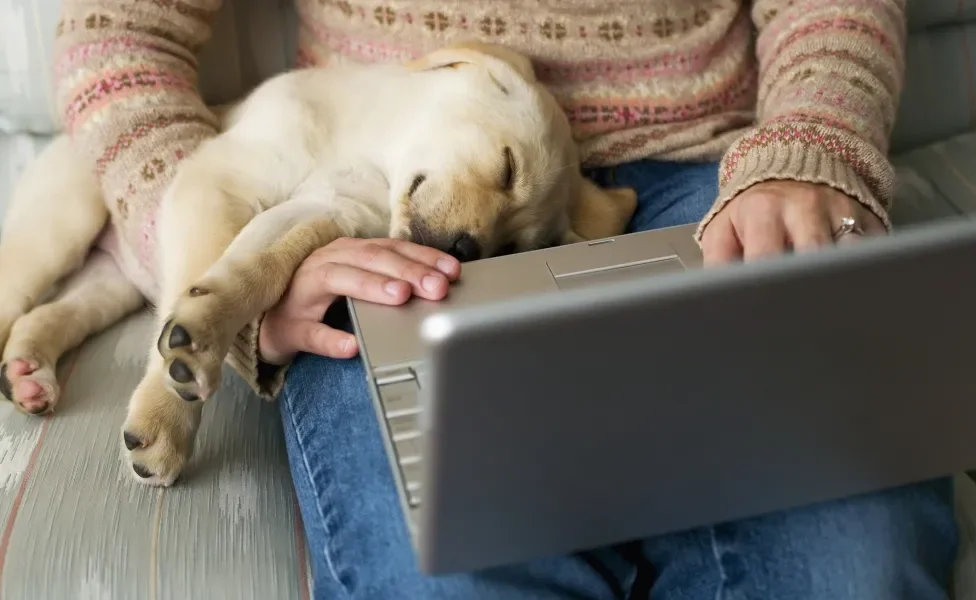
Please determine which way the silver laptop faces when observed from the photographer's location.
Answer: facing away from the viewer

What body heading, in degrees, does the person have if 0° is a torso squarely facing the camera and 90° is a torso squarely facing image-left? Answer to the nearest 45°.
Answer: approximately 0°

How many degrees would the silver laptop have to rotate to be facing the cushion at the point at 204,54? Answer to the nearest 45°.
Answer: approximately 45° to its left
